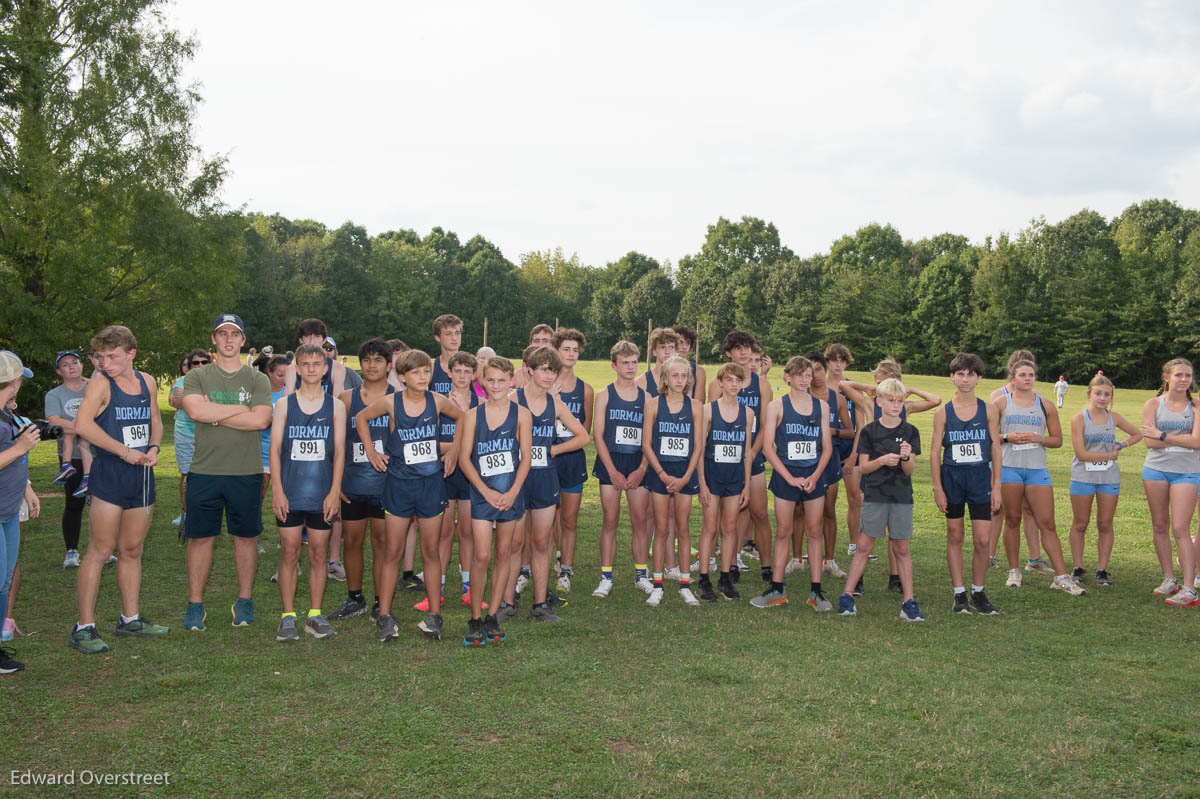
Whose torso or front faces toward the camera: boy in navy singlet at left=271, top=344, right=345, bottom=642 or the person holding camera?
the boy in navy singlet

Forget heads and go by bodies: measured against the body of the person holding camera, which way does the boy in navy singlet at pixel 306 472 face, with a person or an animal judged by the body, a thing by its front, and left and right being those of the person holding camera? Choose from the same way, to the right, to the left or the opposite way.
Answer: to the right

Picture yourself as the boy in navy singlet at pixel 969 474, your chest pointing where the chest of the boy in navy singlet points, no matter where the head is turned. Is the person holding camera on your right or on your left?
on your right

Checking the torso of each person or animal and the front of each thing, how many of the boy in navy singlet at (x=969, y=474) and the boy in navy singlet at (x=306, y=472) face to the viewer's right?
0

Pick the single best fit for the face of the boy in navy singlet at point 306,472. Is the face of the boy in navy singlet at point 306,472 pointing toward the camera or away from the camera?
toward the camera

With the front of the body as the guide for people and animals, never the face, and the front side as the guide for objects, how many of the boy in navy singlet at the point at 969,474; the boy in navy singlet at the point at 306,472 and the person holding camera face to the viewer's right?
1

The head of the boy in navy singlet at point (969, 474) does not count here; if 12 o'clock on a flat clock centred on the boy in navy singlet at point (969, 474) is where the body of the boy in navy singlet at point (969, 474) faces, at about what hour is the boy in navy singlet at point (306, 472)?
the boy in navy singlet at point (306, 472) is roughly at 2 o'clock from the boy in navy singlet at point (969, 474).

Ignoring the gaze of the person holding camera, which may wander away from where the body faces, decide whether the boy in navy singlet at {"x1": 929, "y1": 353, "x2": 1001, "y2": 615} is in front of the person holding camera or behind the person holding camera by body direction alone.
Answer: in front

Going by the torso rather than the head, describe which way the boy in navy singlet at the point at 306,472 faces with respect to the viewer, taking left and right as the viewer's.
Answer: facing the viewer

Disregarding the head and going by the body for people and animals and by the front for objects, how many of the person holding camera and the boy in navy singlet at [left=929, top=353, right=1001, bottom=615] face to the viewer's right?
1

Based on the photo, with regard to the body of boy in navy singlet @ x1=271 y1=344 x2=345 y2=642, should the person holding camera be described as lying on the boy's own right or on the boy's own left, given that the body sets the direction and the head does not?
on the boy's own right

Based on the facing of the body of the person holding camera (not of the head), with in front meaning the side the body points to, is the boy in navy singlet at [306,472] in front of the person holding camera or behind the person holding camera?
in front

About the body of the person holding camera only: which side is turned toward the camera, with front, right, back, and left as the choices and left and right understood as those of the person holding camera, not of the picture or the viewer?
right

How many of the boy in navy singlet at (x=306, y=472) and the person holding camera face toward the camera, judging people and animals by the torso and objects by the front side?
1

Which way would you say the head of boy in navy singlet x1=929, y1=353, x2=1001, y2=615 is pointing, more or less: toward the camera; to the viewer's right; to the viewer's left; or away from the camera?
toward the camera

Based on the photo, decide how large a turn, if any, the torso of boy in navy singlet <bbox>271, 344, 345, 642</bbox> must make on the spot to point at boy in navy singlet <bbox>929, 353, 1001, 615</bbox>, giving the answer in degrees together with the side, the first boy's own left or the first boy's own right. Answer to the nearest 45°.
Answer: approximately 90° to the first boy's own left
